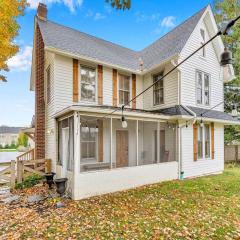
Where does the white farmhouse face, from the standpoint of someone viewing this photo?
facing the viewer and to the right of the viewer

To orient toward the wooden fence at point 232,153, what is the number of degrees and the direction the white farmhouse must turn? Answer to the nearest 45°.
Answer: approximately 90° to its left

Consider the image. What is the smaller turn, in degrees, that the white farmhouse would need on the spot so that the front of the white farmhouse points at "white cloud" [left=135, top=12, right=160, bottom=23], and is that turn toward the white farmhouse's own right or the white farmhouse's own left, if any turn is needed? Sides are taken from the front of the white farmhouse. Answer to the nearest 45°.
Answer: approximately 135° to the white farmhouse's own left
